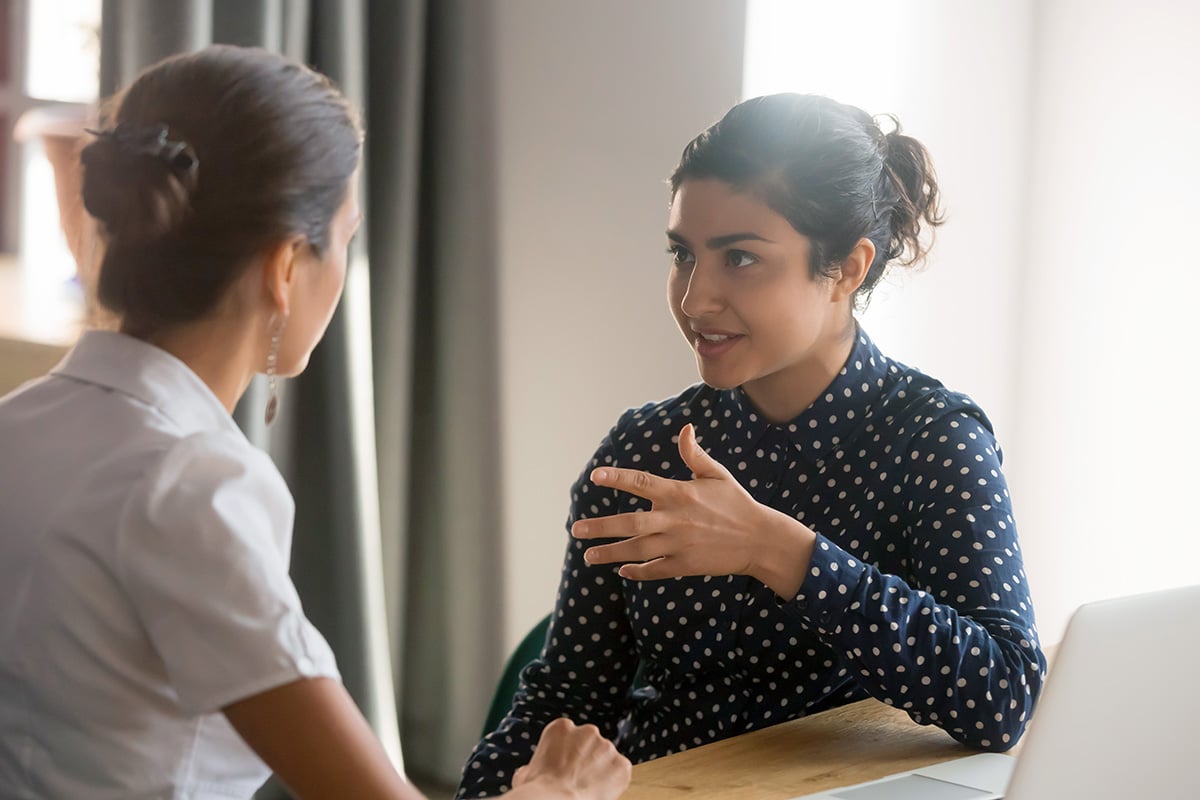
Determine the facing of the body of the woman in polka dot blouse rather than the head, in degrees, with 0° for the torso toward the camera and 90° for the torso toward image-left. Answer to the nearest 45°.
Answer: approximately 45°

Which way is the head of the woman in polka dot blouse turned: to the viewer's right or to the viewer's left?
to the viewer's left

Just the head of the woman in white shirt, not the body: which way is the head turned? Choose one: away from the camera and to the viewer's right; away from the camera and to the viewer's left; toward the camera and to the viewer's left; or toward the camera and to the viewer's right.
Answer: away from the camera and to the viewer's right

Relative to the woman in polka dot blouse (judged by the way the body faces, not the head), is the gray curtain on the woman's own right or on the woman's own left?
on the woman's own right

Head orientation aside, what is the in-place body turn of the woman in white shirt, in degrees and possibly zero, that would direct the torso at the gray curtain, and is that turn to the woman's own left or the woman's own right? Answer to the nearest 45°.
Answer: approximately 45° to the woman's own left

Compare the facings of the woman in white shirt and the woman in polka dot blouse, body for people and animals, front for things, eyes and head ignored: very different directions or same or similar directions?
very different directions

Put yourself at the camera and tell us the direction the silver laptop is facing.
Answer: facing away from the viewer and to the left of the viewer

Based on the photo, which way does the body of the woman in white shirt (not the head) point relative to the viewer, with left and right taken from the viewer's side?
facing away from the viewer and to the right of the viewer
